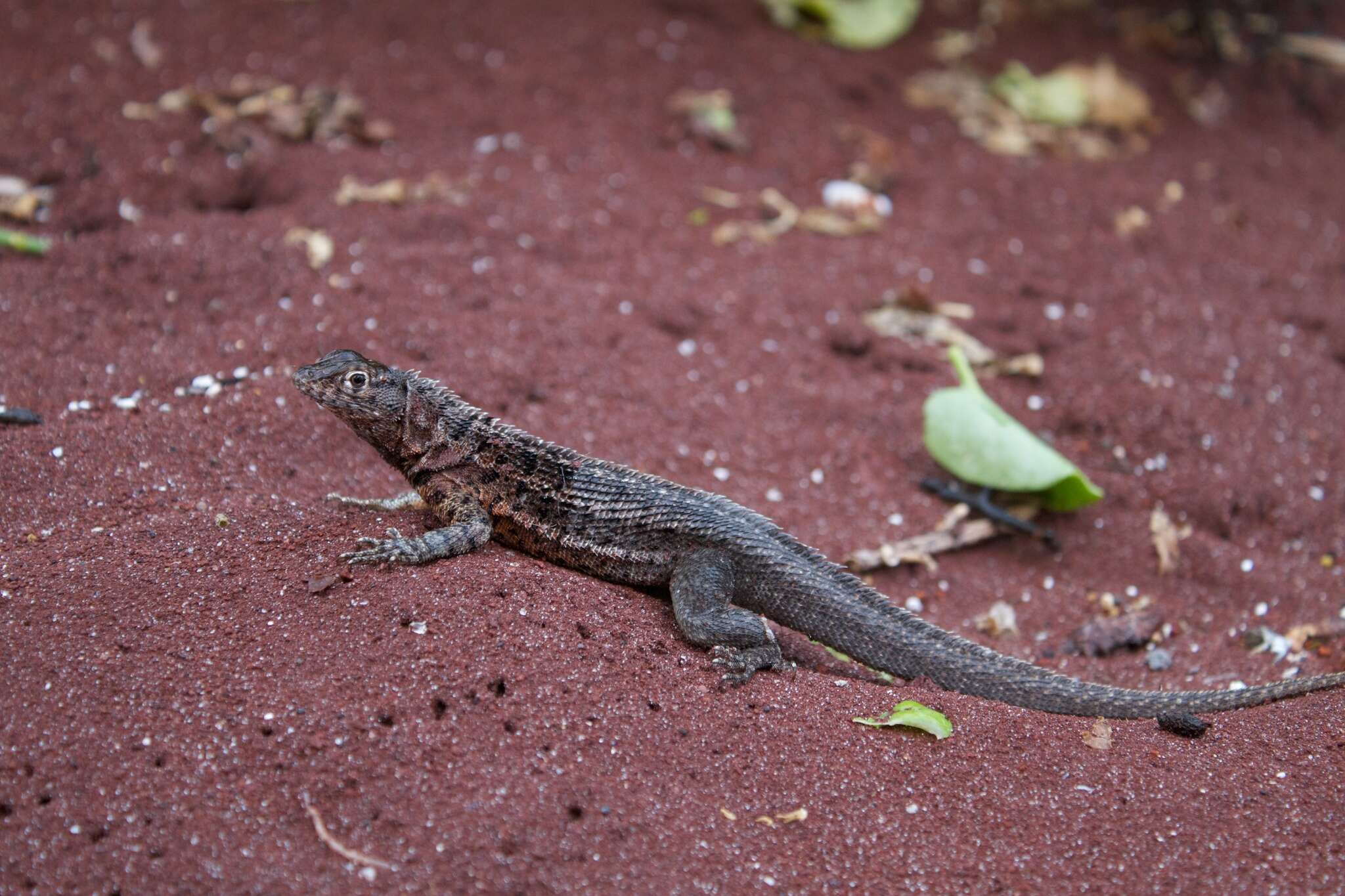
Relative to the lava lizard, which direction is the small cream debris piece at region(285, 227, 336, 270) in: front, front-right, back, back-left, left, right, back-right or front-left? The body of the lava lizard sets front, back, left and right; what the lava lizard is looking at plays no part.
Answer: front-right

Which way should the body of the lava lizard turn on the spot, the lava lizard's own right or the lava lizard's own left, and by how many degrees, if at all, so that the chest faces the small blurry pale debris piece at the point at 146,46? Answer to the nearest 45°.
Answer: approximately 45° to the lava lizard's own right

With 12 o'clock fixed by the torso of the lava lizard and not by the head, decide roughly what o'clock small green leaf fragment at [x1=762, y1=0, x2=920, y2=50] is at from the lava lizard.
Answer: The small green leaf fragment is roughly at 3 o'clock from the lava lizard.

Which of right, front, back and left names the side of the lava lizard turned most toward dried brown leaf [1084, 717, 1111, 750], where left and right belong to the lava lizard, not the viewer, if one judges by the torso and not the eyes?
back

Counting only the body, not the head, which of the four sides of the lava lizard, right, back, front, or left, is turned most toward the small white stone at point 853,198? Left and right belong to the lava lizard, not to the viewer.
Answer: right

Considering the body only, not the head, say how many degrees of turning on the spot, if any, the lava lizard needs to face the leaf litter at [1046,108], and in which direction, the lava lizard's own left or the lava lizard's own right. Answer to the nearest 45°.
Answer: approximately 90° to the lava lizard's own right

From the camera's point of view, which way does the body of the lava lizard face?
to the viewer's left

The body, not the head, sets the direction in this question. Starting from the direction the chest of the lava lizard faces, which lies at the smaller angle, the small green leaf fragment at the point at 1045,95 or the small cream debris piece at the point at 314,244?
the small cream debris piece
